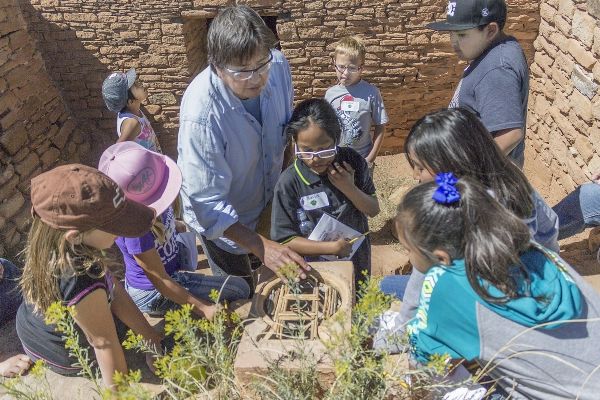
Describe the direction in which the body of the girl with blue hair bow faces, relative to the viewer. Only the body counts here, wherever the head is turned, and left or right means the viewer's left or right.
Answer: facing away from the viewer and to the left of the viewer

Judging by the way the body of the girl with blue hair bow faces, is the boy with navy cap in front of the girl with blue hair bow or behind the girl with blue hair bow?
in front

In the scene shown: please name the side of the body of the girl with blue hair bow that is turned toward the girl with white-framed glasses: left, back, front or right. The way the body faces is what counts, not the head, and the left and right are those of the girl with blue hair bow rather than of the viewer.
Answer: front

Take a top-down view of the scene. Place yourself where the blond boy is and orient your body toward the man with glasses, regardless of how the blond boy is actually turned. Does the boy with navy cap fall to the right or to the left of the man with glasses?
left

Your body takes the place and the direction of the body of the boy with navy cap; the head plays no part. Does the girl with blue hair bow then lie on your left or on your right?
on your left

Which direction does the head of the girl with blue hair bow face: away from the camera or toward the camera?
away from the camera

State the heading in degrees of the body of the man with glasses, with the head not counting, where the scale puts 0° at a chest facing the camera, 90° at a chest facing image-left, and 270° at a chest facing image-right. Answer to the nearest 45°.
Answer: approximately 315°

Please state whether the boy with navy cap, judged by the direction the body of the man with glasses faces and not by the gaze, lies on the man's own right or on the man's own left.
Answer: on the man's own left

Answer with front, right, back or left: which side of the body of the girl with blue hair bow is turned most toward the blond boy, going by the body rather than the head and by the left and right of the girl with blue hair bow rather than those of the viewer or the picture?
front

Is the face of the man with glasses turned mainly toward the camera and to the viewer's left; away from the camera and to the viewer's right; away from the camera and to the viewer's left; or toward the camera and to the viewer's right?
toward the camera and to the viewer's right

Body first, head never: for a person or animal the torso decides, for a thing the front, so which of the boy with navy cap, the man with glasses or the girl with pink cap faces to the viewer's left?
the boy with navy cap
